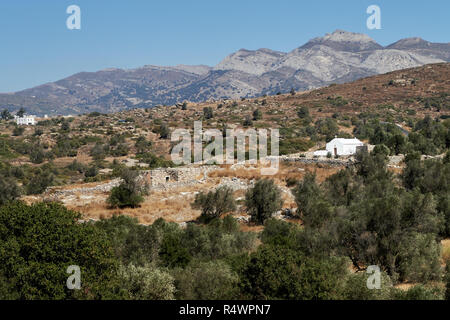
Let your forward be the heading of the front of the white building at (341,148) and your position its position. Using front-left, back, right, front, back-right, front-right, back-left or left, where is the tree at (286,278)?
front-left

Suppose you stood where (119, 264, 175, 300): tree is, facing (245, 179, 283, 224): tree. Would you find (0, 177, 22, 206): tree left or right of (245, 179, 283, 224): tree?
left

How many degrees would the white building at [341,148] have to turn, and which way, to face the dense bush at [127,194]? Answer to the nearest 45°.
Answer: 0° — it already faces it

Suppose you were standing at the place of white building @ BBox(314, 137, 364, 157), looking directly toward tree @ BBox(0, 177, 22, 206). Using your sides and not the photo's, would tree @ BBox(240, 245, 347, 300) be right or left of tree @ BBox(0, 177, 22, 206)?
left

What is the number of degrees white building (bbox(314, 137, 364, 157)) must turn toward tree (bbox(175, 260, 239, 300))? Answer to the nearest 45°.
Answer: approximately 45° to its left

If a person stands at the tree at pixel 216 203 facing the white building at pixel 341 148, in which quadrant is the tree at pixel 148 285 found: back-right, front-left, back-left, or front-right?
back-right

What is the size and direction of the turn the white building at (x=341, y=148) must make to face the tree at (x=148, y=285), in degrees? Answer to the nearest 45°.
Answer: approximately 45° to its left

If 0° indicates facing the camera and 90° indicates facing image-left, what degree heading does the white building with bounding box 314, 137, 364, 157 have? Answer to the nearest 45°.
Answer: approximately 45°
